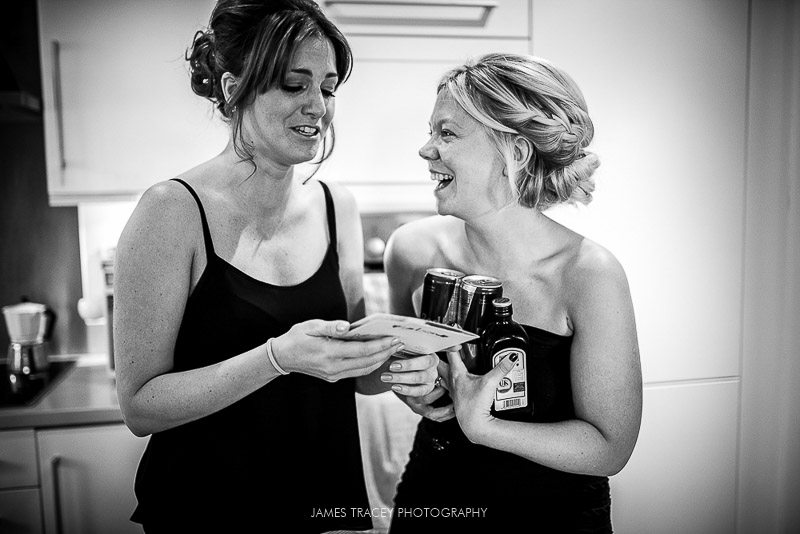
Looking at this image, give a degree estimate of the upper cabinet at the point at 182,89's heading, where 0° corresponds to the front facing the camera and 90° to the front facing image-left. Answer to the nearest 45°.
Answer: approximately 0°

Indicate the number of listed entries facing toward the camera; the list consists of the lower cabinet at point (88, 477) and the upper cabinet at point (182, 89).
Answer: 2

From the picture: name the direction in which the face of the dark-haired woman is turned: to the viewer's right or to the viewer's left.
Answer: to the viewer's right

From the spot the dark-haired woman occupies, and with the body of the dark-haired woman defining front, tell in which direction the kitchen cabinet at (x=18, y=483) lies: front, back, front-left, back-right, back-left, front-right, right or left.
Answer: back

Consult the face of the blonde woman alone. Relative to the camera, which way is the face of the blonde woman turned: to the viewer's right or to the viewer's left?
to the viewer's left

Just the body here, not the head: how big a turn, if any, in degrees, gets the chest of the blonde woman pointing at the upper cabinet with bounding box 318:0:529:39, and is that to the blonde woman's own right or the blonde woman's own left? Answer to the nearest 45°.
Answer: approximately 135° to the blonde woman's own right
